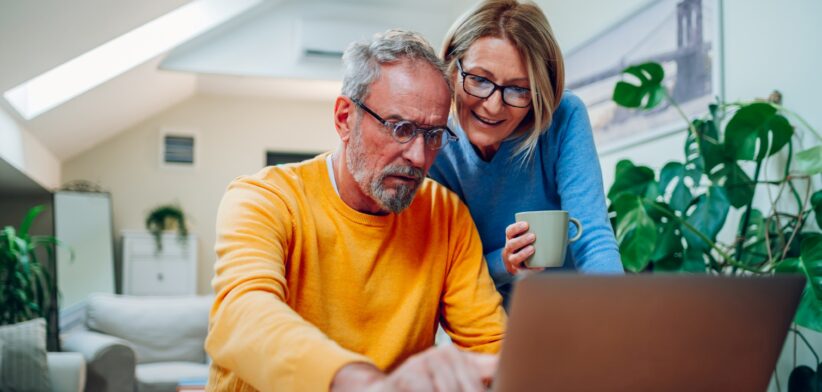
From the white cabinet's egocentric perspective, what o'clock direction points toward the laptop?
The laptop is roughly at 12 o'clock from the white cabinet.

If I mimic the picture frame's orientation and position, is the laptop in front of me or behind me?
in front

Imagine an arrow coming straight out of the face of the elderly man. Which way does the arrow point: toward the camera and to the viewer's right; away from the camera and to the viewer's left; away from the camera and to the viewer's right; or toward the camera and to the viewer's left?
toward the camera and to the viewer's right

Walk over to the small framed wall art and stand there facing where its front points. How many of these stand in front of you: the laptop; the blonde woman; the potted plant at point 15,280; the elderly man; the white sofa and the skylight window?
6

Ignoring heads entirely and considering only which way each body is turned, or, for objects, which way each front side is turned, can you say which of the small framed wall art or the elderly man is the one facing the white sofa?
the small framed wall art

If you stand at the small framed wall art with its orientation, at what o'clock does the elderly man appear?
The elderly man is roughly at 12 o'clock from the small framed wall art.

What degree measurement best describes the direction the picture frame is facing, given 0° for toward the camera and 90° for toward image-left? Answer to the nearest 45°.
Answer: approximately 45°

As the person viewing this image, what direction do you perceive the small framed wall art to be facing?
facing the viewer

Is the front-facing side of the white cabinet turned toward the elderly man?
yes

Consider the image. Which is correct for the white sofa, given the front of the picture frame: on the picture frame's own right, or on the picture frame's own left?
on the picture frame's own right

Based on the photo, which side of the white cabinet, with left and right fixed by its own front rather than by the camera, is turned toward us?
front

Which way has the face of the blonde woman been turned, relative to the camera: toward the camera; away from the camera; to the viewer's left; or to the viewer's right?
toward the camera

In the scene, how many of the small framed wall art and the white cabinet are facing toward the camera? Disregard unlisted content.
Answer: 2

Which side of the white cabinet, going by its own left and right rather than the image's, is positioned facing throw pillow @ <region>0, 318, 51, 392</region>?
front

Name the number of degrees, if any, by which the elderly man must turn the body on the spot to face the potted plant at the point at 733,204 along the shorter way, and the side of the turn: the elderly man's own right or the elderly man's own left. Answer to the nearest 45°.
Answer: approximately 90° to the elderly man's own left
